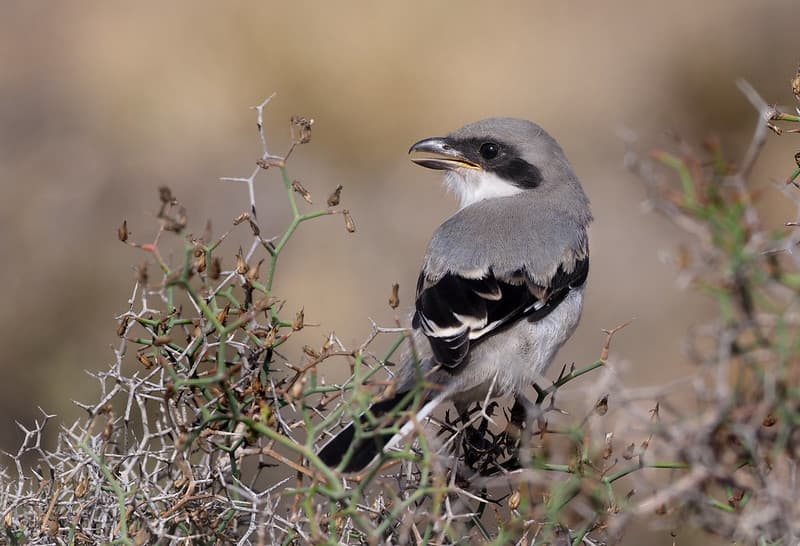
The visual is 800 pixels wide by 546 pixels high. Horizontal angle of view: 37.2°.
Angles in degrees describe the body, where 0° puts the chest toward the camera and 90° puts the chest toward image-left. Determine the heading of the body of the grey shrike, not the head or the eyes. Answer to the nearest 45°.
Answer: approximately 225°
